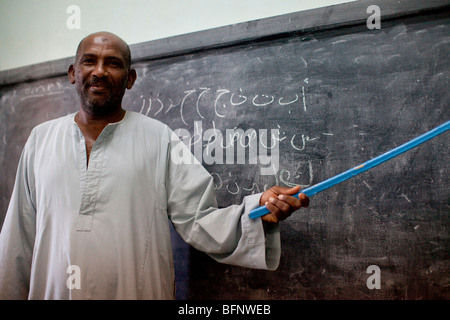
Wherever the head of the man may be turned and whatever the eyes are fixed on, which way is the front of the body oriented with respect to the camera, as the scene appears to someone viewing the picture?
toward the camera

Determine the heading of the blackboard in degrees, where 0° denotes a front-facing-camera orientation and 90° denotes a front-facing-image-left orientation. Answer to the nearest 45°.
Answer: approximately 45°

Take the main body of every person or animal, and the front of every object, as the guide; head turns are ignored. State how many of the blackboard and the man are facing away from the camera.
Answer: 0

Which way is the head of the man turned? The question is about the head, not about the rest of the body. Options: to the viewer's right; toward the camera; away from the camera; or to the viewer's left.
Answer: toward the camera
